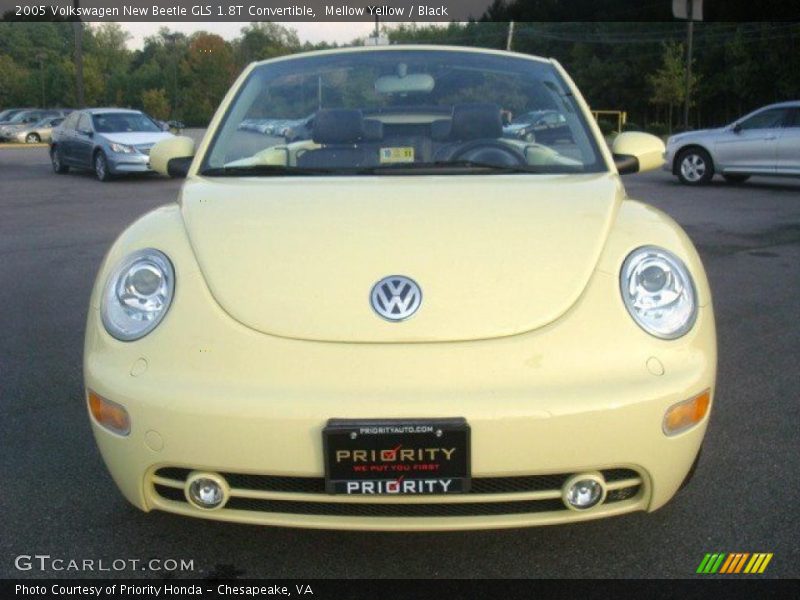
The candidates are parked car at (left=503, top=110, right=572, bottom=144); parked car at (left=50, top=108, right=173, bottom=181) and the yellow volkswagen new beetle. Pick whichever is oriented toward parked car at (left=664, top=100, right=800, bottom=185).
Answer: parked car at (left=50, top=108, right=173, bottom=181)

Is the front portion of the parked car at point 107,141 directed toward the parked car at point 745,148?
yes

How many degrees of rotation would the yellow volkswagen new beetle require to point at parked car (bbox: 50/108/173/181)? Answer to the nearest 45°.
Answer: approximately 180°

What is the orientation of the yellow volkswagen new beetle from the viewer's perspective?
toward the camera

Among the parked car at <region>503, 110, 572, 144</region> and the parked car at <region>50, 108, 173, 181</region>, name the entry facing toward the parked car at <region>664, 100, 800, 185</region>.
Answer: the parked car at <region>50, 108, 173, 181</region>

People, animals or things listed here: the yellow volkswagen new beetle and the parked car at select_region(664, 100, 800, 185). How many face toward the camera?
1

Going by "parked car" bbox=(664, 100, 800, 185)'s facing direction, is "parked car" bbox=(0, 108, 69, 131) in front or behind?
in front

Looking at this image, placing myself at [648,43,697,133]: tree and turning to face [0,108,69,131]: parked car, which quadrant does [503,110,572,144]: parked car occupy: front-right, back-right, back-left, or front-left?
front-left

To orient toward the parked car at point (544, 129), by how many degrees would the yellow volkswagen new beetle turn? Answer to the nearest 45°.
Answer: approximately 180°

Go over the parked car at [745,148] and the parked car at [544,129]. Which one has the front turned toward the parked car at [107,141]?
the parked car at [745,148]

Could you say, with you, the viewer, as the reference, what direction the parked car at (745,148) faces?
facing to the left of the viewer

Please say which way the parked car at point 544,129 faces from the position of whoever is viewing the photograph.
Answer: facing the viewer and to the left of the viewer
